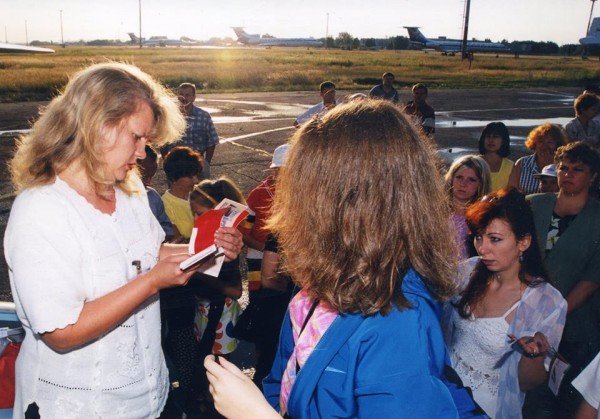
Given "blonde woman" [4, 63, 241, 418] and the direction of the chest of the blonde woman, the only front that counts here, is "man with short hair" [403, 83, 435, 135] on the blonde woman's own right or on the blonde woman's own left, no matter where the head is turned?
on the blonde woman's own left

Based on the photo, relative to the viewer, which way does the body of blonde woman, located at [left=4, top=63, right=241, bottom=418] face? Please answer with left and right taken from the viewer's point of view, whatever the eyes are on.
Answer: facing the viewer and to the right of the viewer

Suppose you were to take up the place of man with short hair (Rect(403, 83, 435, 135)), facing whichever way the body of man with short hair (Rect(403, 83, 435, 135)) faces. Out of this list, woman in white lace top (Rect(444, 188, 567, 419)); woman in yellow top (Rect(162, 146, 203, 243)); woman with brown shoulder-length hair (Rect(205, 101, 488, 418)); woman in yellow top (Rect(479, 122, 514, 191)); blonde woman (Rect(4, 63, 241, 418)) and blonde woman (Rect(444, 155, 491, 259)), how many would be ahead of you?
6

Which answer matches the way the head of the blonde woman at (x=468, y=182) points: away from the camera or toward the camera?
toward the camera

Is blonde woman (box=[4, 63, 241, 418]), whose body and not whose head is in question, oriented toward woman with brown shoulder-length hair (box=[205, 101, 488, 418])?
yes

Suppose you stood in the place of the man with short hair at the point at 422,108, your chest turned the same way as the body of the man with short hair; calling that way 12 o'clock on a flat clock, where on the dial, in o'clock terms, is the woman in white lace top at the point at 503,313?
The woman in white lace top is roughly at 12 o'clock from the man with short hair.

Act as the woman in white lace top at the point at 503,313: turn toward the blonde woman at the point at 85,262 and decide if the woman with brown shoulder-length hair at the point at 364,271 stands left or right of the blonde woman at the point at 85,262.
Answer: left

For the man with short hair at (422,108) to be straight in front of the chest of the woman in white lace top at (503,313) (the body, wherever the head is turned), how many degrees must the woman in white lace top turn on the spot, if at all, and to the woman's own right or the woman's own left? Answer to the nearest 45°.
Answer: approximately 135° to the woman's own right

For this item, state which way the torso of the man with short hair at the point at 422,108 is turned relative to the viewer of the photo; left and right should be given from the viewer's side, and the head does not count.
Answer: facing the viewer

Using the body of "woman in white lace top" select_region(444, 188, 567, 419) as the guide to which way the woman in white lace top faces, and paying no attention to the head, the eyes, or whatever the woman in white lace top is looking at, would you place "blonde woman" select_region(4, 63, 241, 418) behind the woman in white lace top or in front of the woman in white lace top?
in front

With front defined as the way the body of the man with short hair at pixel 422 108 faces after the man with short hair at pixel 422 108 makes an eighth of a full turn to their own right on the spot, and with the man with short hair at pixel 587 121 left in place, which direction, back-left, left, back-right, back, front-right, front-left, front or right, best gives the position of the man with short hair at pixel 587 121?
left

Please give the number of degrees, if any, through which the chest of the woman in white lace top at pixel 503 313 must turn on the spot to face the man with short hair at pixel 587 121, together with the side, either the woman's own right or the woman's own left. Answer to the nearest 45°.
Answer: approximately 135° to the woman's own right

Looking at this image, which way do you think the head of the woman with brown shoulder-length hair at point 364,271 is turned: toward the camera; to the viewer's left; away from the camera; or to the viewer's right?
away from the camera

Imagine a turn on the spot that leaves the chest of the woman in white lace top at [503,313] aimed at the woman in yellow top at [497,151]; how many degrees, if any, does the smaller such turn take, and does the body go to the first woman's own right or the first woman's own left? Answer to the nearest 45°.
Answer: approximately 135° to the first woman's own right

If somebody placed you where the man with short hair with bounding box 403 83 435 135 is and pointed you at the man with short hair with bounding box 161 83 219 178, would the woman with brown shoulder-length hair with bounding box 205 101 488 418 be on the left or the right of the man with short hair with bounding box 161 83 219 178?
left

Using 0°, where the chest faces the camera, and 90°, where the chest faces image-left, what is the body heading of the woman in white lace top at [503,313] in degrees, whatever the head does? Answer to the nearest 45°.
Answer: approximately 45°

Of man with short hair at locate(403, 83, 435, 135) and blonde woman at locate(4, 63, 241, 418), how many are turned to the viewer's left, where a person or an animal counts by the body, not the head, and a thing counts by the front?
0

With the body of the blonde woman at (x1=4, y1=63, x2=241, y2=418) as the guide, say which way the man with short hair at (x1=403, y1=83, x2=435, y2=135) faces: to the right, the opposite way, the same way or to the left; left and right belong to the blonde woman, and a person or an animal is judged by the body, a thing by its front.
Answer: to the right

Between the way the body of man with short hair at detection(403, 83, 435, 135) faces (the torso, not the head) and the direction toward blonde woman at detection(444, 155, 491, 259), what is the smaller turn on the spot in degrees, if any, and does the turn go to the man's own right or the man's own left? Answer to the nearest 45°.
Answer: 0° — they already face them
